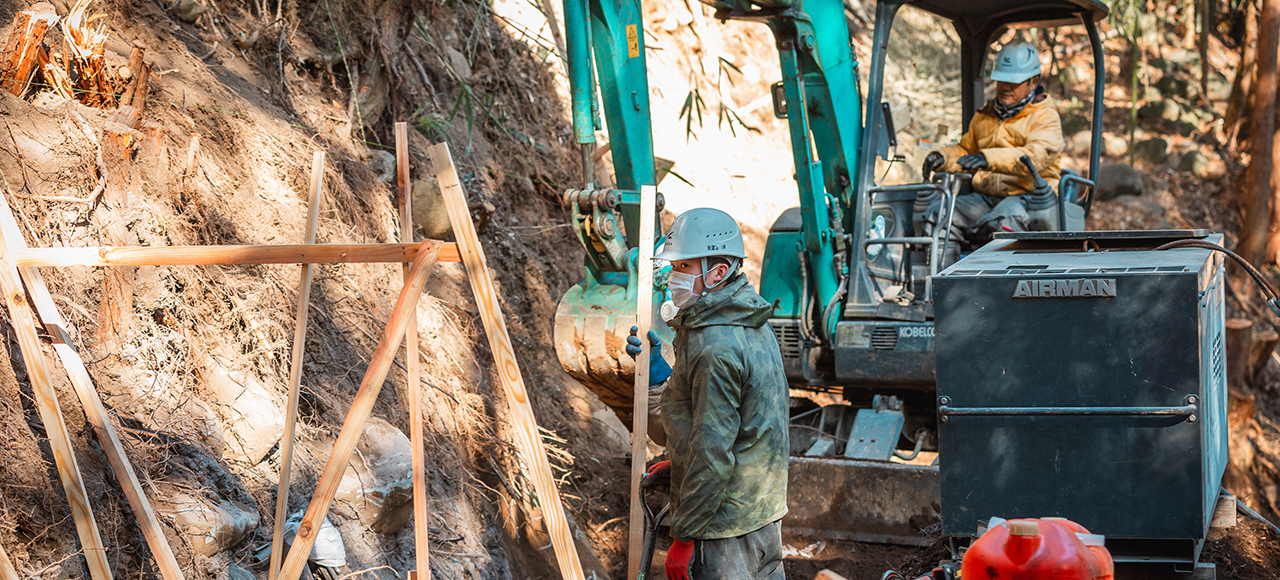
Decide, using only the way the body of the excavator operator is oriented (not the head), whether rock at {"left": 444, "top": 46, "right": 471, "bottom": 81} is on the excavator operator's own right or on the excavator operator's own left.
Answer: on the excavator operator's own right

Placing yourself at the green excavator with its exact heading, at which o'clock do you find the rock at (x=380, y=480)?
The rock is roughly at 12 o'clock from the green excavator.

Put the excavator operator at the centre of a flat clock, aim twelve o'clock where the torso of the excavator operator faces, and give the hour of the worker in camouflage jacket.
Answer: The worker in camouflage jacket is roughly at 11 o'clock from the excavator operator.

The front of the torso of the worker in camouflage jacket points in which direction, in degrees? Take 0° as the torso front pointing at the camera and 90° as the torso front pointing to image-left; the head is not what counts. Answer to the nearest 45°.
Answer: approximately 90°

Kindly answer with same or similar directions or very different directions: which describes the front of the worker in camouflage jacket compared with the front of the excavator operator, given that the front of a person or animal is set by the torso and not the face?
same or similar directions

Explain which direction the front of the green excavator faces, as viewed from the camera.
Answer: facing the viewer and to the left of the viewer

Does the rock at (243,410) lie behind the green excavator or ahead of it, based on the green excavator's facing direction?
ahead

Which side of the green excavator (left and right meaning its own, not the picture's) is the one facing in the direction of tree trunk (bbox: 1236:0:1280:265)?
back

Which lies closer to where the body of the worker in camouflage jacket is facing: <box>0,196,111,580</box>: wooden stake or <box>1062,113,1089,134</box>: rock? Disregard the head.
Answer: the wooden stake

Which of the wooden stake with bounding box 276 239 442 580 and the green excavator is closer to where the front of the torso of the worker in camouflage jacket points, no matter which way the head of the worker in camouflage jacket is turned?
the wooden stake

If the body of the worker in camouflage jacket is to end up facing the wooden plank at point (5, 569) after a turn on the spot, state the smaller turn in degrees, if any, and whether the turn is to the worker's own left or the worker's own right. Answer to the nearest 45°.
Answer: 0° — they already face it

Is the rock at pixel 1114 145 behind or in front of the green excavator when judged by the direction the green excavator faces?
behind

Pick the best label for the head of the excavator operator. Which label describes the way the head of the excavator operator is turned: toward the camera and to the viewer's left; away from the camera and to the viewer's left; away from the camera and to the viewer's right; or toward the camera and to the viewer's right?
toward the camera and to the viewer's left

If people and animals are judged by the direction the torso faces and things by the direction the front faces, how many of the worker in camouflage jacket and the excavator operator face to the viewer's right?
0

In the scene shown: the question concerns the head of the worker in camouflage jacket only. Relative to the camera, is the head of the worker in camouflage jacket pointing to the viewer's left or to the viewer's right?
to the viewer's left

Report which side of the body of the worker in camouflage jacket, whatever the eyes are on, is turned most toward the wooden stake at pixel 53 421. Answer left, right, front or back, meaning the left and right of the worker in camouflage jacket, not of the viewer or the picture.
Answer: front
